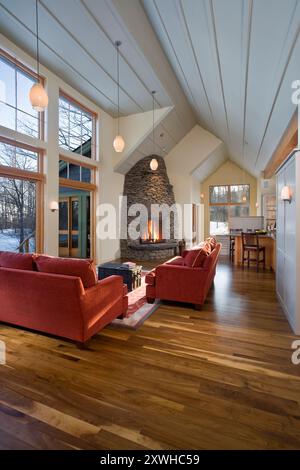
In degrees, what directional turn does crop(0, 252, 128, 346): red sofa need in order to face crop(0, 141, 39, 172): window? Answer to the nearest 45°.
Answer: approximately 45° to its left

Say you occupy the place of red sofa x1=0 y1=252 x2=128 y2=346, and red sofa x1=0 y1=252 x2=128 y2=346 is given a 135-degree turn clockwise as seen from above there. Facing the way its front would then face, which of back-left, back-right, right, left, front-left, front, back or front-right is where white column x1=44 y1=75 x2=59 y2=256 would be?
back

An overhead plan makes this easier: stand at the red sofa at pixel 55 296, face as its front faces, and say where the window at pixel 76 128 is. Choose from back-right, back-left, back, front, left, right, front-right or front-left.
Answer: front-left

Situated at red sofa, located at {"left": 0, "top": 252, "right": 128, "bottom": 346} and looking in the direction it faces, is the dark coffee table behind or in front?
in front

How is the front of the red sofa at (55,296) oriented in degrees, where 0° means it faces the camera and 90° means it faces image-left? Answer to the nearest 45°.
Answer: approximately 225°

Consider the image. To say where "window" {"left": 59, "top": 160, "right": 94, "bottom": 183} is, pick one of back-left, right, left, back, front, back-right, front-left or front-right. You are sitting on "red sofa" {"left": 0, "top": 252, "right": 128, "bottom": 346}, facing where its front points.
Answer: front-left

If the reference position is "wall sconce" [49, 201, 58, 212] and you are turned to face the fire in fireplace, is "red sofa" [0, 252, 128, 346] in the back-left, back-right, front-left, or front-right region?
back-right

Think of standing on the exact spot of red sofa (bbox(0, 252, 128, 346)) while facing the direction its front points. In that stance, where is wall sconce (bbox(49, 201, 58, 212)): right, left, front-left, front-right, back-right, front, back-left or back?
front-left

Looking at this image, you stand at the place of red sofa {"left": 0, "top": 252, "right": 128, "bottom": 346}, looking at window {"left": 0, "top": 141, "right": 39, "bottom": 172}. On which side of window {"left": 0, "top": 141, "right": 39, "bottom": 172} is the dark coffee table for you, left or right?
right
